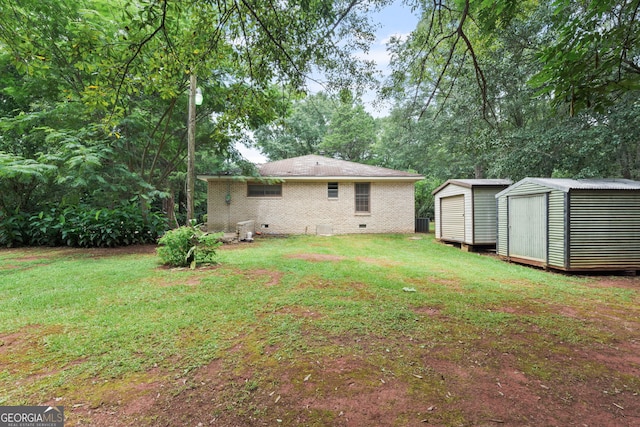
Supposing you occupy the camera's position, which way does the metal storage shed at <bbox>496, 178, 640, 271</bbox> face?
facing the viewer and to the left of the viewer

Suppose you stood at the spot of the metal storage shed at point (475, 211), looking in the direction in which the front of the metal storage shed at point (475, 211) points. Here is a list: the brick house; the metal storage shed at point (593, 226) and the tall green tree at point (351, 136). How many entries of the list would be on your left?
1

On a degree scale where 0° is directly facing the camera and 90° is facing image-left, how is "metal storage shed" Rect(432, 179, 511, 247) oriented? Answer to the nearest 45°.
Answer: approximately 45°

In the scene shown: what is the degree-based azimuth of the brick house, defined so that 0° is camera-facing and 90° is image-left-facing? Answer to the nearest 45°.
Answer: approximately 180°

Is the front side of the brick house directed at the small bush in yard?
no

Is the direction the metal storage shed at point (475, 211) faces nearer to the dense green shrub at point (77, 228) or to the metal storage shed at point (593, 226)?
the dense green shrub

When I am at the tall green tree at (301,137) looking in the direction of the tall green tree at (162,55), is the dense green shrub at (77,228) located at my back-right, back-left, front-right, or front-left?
front-right

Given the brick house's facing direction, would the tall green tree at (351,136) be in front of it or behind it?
in front

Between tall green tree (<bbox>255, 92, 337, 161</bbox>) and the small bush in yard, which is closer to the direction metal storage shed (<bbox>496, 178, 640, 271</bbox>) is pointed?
the small bush in yard

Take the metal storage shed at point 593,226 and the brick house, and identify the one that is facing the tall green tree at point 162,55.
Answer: the metal storage shed

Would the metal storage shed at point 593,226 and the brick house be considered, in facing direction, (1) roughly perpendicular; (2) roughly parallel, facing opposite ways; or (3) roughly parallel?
roughly perpendicular

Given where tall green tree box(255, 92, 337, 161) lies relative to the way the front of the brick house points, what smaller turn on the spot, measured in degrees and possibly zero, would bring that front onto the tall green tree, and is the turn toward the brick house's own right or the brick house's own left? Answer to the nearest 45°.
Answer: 0° — it already faces it

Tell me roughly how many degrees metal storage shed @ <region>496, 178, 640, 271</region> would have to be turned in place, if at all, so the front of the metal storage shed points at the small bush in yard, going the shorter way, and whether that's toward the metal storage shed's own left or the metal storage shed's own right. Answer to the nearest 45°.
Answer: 0° — it already faces it

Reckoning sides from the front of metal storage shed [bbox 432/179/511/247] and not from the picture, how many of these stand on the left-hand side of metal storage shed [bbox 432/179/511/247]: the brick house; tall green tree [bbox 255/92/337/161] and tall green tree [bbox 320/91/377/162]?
0

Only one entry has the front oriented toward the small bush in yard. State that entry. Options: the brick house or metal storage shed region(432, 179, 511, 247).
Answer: the metal storage shed
